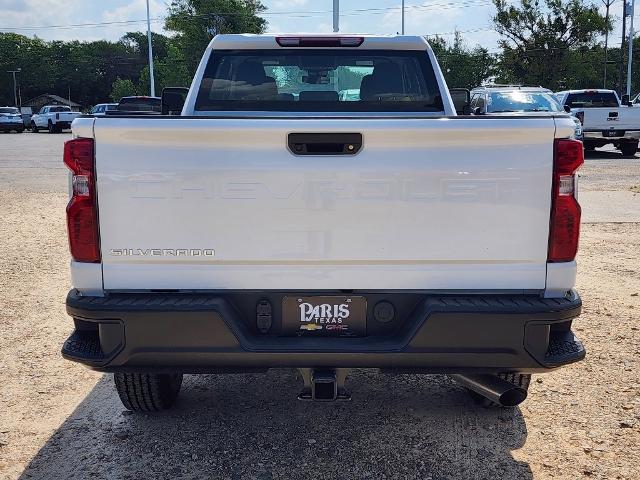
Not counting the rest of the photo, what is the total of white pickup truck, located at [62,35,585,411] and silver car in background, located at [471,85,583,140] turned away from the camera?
1

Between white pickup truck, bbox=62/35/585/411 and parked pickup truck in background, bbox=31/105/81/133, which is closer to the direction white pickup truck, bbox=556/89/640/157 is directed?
the parked pickup truck in background

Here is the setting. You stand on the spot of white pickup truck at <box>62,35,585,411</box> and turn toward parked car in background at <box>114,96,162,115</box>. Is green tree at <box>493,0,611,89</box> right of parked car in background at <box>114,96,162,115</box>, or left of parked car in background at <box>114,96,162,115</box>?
right

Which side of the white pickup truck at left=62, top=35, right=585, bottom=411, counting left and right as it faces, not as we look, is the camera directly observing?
back

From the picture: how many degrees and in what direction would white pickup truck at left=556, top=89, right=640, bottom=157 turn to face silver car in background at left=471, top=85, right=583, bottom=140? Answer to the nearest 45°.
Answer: approximately 90° to its left

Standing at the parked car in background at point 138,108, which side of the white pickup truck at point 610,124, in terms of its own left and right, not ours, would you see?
left

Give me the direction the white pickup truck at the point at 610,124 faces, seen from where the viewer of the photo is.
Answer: facing away from the viewer and to the left of the viewer

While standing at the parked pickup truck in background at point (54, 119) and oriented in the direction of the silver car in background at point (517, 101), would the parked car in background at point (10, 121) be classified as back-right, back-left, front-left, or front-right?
back-right

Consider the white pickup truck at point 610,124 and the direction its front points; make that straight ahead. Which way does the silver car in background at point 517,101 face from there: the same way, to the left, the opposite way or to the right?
the opposite way

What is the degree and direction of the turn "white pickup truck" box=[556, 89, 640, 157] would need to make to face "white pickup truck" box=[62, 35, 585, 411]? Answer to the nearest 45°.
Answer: approximately 135° to its left

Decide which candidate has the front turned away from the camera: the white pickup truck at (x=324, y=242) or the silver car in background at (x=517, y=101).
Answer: the white pickup truck
